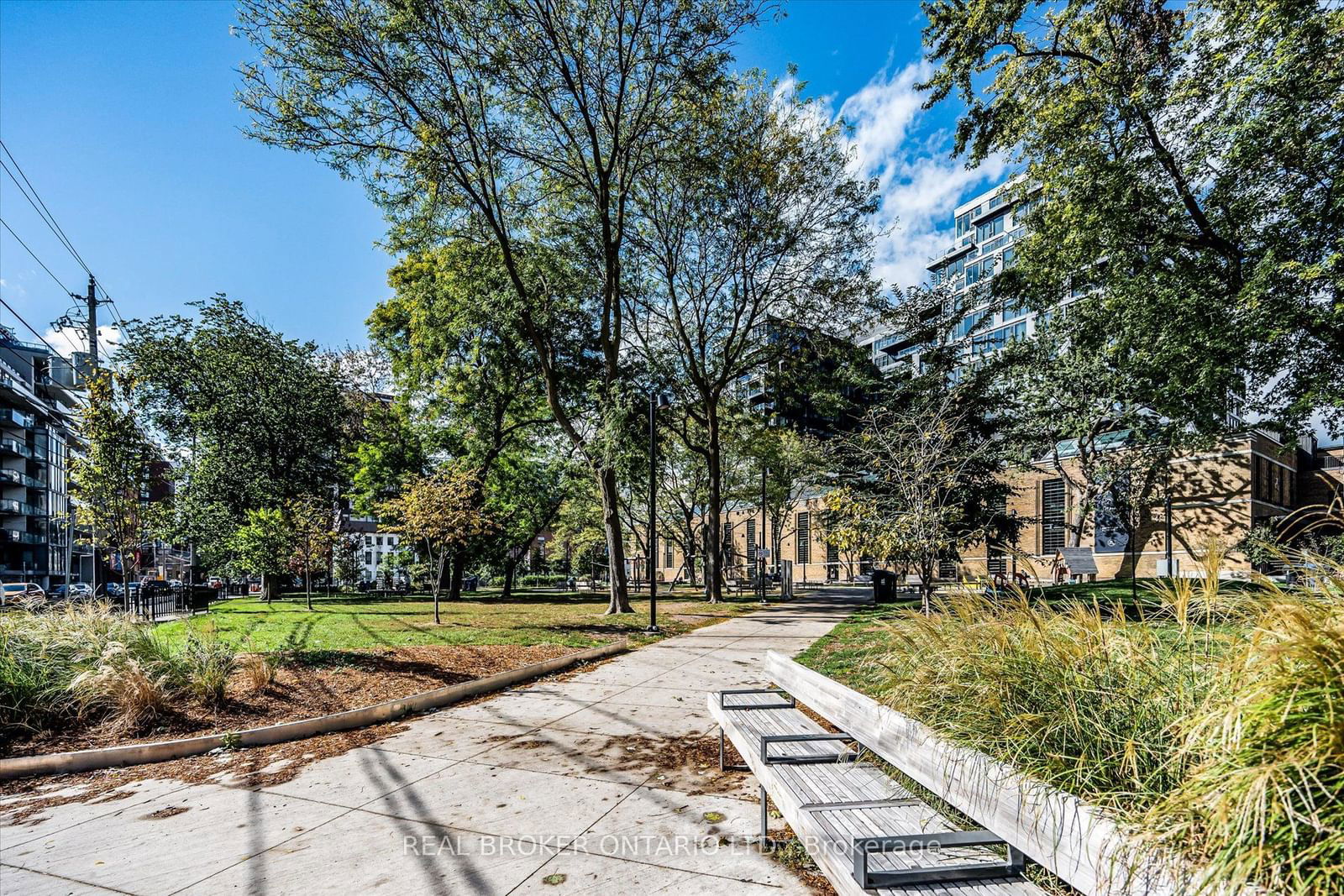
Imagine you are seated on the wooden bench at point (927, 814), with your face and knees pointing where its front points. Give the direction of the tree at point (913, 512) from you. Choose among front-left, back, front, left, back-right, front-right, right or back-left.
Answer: right

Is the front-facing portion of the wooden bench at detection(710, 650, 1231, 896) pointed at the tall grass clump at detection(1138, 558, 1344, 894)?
no

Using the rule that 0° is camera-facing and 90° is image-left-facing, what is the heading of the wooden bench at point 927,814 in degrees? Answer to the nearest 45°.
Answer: approximately 90°

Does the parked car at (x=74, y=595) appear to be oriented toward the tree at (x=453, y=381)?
no

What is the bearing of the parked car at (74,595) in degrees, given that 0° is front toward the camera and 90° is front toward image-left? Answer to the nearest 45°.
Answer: approximately 0°

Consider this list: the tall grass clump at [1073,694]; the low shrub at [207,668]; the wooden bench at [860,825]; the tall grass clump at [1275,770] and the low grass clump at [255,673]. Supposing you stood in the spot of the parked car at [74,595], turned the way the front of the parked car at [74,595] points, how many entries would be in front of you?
5
